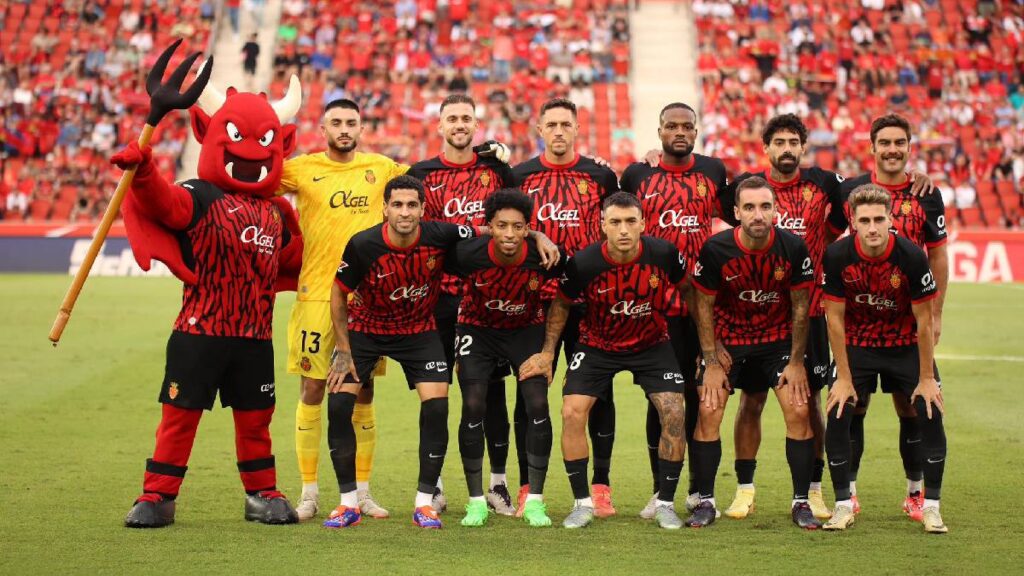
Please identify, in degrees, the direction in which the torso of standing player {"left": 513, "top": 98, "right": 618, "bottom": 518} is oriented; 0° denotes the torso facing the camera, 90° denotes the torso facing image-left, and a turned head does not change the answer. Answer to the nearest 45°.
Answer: approximately 0°

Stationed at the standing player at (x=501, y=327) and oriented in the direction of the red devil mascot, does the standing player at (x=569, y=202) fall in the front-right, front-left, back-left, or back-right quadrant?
back-right

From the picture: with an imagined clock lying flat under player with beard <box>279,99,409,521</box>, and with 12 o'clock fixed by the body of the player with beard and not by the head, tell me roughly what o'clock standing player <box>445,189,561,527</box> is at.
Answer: The standing player is roughly at 10 o'clock from the player with beard.

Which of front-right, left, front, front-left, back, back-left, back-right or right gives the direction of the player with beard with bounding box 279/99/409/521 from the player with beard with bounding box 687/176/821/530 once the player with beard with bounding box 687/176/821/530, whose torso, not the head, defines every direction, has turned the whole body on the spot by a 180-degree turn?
left

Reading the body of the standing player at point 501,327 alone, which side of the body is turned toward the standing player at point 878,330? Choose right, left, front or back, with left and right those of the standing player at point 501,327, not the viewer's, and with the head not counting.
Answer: left

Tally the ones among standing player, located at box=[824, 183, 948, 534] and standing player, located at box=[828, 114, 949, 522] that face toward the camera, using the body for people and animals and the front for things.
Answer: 2

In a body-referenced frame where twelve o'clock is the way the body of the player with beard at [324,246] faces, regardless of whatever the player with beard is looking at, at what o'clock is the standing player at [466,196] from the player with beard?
The standing player is roughly at 9 o'clock from the player with beard.

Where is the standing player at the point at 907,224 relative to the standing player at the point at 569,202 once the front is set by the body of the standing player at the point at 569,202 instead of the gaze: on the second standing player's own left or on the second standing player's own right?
on the second standing player's own left

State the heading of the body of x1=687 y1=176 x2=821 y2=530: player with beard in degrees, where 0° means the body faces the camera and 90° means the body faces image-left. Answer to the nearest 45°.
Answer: approximately 0°

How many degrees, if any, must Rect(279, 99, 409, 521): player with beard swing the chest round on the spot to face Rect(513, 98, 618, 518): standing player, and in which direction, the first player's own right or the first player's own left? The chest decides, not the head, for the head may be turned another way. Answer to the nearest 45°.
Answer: approximately 90° to the first player's own left
